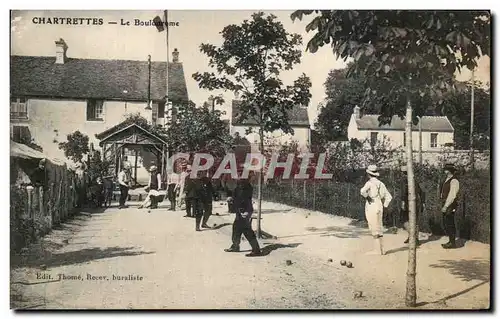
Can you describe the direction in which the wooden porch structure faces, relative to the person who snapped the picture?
facing the viewer

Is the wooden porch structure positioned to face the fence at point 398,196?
no

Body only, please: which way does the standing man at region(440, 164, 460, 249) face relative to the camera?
to the viewer's left

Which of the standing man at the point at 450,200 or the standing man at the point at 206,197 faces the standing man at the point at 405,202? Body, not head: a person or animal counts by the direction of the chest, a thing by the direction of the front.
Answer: the standing man at the point at 450,200

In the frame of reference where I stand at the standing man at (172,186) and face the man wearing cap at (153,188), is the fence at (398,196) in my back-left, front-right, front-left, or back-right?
back-left

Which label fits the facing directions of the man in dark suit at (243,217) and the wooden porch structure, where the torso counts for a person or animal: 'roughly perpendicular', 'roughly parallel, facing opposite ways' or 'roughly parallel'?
roughly perpendicular
